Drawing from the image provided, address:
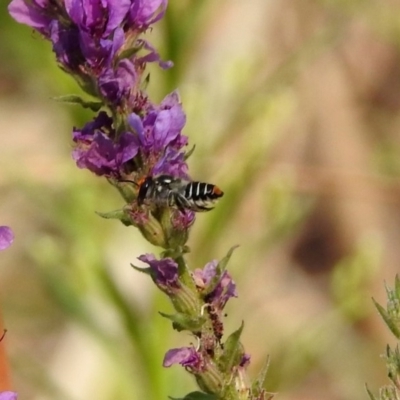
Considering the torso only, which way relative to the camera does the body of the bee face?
to the viewer's left
